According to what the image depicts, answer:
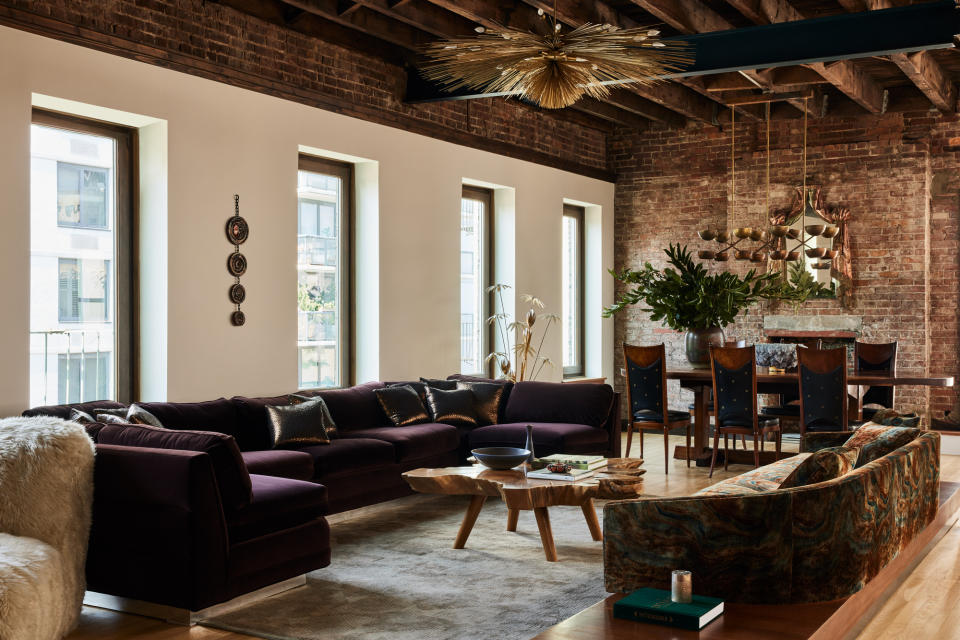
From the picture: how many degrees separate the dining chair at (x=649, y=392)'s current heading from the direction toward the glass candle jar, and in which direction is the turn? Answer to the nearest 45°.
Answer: approximately 135° to its right

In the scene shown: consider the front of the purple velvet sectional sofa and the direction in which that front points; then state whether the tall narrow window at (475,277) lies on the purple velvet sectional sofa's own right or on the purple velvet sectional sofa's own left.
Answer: on the purple velvet sectional sofa's own left

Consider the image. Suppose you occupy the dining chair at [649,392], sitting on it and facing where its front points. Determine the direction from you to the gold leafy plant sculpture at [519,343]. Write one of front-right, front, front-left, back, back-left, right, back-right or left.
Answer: left

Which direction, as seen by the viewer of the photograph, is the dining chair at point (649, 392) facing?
facing away from the viewer and to the right of the viewer

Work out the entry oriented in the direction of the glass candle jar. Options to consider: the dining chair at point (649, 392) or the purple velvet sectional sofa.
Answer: the purple velvet sectional sofa

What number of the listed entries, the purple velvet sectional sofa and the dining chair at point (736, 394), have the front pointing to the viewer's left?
0

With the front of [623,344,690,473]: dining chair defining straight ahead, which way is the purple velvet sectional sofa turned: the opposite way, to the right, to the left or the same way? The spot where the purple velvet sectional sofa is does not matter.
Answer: to the right

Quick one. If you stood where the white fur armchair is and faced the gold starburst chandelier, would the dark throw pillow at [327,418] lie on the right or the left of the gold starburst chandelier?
left

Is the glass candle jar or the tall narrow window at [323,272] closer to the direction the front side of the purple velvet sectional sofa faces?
the glass candle jar

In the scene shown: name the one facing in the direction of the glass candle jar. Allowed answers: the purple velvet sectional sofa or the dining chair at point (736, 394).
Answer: the purple velvet sectional sofa

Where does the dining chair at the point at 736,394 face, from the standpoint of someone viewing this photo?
facing away from the viewer and to the right of the viewer

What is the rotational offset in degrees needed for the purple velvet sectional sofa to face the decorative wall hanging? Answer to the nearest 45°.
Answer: approximately 135° to its left

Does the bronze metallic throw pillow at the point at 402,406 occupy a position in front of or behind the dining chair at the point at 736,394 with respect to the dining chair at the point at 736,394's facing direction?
behind

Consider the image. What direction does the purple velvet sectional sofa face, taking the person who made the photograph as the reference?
facing the viewer and to the right of the viewer

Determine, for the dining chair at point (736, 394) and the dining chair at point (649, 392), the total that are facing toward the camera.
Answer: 0
